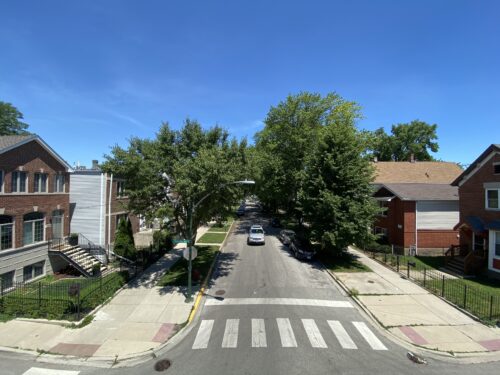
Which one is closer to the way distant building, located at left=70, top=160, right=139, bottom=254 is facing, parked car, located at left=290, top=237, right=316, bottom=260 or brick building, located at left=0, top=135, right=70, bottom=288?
the parked car

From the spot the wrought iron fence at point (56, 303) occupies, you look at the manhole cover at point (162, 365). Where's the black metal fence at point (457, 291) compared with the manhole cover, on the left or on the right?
left

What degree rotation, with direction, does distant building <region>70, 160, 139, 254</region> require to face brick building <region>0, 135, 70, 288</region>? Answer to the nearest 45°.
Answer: approximately 90° to its right

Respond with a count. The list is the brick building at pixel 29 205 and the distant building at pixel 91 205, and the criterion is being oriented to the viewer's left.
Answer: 0

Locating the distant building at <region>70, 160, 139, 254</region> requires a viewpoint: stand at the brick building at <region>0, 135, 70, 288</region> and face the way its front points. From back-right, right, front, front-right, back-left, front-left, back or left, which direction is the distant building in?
left

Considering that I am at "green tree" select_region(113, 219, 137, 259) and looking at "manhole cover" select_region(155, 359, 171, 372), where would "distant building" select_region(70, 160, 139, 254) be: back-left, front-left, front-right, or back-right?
back-right

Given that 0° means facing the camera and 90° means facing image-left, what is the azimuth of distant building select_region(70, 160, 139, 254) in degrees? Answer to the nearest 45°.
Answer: approximately 315°

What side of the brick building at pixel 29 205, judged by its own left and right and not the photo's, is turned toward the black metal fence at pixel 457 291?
front

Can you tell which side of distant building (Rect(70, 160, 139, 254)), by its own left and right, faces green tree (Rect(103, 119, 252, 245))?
front

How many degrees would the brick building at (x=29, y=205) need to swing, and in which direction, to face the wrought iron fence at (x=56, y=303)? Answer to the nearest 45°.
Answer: approximately 45° to its right

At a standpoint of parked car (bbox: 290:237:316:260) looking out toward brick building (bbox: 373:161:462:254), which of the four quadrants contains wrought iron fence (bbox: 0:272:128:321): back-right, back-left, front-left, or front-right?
back-right

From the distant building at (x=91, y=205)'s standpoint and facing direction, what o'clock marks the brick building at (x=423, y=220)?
The brick building is roughly at 11 o'clock from the distant building.

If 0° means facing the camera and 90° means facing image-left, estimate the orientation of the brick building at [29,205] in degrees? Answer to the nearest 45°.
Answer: approximately 315°

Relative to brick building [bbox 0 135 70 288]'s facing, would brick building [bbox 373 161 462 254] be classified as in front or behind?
in front
